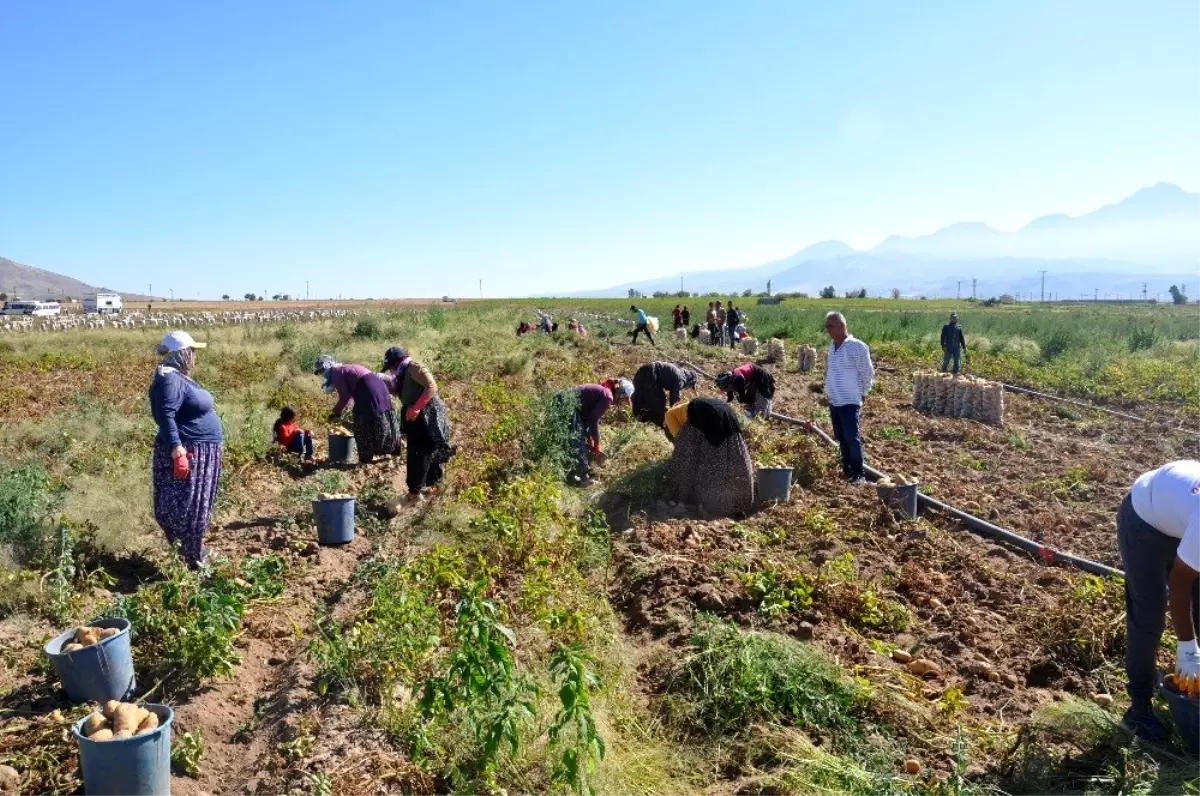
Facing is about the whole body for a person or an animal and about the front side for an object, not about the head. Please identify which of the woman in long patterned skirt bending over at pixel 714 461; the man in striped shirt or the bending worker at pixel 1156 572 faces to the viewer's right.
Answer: the bending worker

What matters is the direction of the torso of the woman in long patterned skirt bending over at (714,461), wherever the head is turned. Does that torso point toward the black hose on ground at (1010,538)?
no

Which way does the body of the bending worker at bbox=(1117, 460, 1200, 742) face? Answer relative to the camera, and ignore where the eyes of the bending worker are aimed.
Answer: to the viewer's right

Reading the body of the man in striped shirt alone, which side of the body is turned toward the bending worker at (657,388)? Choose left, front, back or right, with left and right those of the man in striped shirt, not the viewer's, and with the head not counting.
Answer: right

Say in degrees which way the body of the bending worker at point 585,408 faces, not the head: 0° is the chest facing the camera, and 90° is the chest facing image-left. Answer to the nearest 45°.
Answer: approximately 270°

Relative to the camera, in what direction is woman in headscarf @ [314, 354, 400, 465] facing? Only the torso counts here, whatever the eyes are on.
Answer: to the viewer's left

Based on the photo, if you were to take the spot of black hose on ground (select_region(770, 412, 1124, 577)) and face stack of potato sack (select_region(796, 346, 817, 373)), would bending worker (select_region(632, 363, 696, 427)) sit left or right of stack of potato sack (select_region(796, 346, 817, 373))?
left

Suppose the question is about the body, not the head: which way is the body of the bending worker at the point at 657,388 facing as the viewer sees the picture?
to the viewer's right

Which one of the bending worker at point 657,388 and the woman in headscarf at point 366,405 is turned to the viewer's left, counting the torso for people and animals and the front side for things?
the woman in headscarf

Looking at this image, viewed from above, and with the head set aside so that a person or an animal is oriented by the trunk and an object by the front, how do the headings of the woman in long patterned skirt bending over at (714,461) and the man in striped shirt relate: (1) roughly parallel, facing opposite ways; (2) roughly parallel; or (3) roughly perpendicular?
roughly perpendicular

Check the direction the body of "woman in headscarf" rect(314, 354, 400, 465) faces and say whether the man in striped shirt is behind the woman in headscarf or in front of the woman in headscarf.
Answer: behind

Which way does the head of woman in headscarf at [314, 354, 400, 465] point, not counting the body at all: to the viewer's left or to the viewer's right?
to the viewer's left

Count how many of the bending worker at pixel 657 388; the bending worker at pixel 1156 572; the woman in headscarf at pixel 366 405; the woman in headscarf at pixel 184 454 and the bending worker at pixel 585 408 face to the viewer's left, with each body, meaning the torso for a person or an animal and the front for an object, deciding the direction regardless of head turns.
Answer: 1

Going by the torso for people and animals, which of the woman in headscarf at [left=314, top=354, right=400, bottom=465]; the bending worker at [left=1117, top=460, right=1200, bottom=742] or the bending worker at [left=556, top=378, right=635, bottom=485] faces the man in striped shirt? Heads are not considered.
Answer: the bending worker at [left=556, top=378, right=635, bottom=485]

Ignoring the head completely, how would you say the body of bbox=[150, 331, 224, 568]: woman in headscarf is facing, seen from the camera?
to the viewer's right
